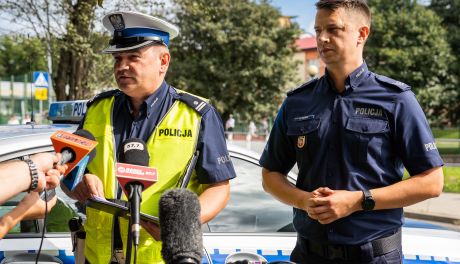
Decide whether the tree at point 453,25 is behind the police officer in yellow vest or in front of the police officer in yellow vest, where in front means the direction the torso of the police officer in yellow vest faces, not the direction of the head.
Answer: behind

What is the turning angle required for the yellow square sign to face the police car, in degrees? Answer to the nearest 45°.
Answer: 0° — it already faces it

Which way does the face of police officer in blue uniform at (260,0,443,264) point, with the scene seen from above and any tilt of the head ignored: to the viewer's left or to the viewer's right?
to the viewer's left

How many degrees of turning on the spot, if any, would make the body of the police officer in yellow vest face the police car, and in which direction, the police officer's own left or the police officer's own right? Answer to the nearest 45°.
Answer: approximately 180°

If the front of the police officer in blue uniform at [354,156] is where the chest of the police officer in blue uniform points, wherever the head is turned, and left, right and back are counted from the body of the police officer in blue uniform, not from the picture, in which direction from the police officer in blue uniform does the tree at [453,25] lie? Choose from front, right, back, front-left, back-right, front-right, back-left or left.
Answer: back-right

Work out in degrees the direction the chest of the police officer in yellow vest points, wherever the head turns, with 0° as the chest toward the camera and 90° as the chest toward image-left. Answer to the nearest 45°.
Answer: approximately 45°

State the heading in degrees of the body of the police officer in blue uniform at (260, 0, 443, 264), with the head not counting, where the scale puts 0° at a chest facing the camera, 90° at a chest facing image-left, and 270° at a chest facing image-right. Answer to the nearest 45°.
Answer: approximately 45°

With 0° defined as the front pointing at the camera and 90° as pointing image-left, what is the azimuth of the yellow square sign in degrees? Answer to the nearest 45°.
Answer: approximately 0°

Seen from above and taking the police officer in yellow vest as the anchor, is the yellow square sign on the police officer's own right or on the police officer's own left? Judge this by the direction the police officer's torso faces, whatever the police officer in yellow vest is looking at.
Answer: on the police officer's own right
